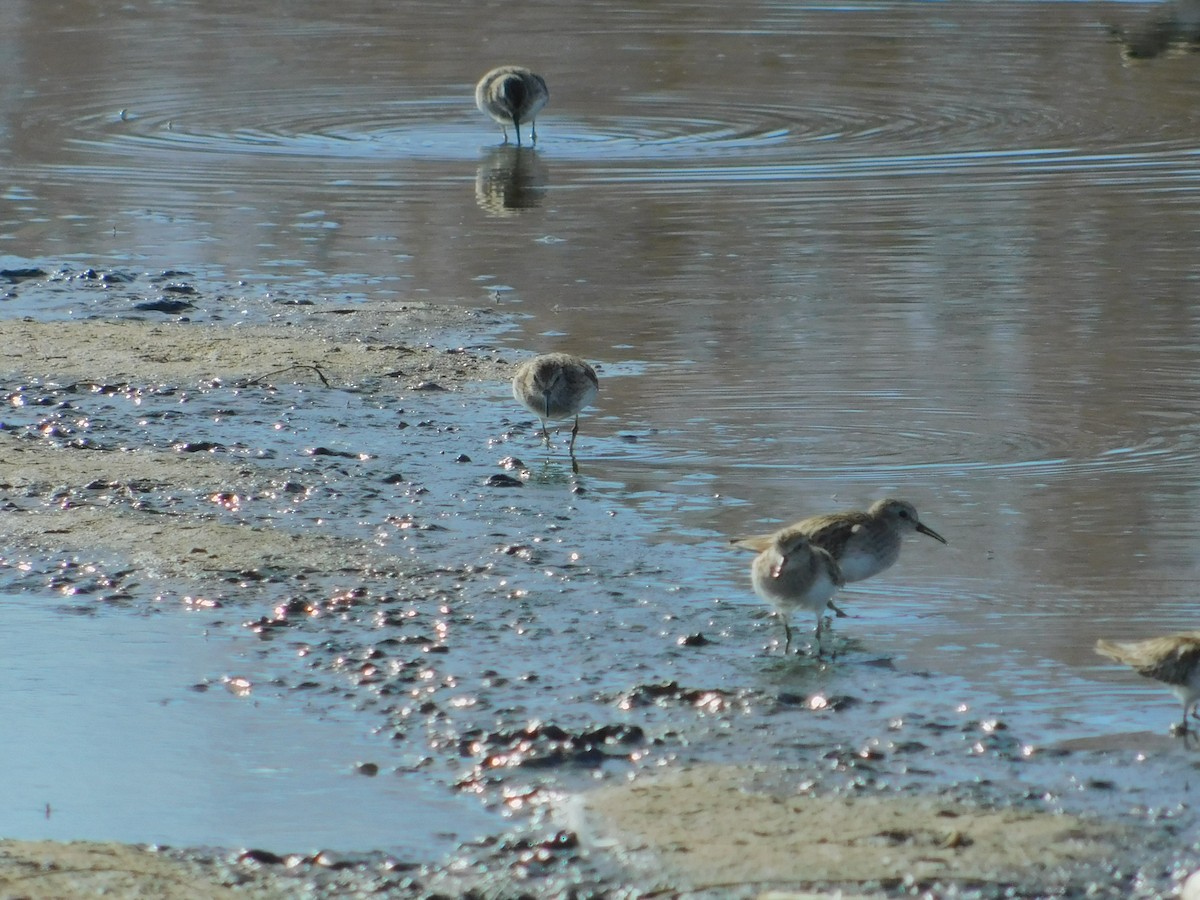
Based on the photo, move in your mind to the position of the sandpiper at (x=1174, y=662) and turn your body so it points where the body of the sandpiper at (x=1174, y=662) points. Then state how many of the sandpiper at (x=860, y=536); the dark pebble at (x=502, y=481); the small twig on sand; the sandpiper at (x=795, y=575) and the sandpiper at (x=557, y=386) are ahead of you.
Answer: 0

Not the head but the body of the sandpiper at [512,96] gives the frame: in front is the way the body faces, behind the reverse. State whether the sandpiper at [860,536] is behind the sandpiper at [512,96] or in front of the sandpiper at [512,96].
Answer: in front

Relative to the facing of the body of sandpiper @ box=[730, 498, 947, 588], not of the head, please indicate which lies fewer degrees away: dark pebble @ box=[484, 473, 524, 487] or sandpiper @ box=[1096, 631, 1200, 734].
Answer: the sandpiper

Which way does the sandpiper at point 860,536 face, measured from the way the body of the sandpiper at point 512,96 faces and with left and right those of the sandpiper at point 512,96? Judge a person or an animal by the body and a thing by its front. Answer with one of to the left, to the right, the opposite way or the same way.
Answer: to the left

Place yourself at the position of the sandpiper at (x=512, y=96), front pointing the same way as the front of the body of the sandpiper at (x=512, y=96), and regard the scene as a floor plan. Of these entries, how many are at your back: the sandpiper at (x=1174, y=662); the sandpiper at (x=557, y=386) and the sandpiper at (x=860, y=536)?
0

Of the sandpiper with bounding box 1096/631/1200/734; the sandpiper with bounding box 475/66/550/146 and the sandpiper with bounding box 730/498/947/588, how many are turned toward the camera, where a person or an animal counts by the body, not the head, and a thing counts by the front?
1

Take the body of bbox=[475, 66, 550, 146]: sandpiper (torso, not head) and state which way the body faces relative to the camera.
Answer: toward the camera

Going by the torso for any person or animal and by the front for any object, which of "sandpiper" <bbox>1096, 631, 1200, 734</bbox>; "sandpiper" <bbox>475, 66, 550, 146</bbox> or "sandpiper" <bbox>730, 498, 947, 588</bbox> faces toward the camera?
"sandpiper" <bbox>475, 66, 550, 146</bbox>

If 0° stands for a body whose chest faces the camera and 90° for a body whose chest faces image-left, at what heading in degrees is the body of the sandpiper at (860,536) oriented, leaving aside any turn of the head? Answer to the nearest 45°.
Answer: approximately 270°

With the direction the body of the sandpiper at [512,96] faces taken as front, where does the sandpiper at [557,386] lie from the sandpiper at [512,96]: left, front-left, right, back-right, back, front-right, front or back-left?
front

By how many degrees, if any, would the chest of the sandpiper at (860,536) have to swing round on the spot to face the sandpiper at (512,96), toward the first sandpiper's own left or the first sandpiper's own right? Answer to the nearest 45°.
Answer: approximately 90° to the first sandpiper's own left

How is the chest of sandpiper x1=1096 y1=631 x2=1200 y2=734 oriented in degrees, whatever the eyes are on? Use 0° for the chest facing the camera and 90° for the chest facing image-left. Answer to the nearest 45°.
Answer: approximately 270°

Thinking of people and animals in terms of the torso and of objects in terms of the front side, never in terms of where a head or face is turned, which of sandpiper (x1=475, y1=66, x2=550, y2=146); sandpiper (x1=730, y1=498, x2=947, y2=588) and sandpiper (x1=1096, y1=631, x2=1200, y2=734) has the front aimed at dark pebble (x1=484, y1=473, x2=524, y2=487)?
sandpiper (x1=475, y1=66, x2=550, y2=146)

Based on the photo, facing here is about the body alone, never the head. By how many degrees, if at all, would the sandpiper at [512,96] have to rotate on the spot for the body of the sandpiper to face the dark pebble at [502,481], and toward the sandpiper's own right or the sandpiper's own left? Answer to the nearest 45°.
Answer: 0° — it already faces it
